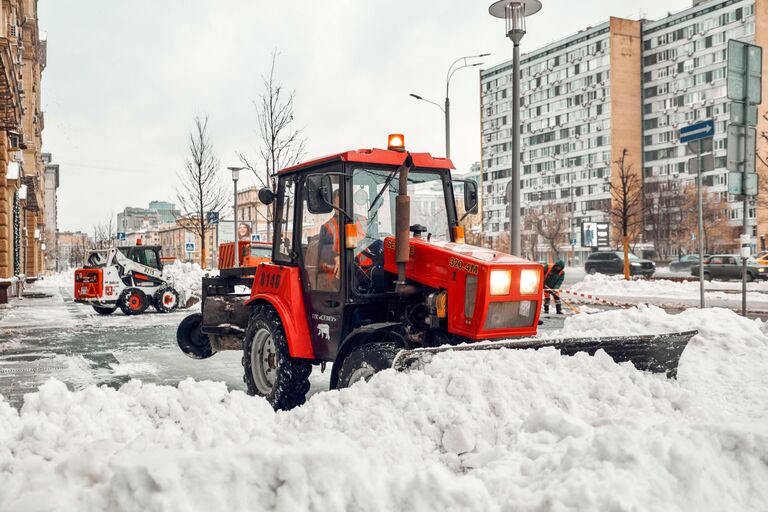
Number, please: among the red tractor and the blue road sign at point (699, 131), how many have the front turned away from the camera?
0

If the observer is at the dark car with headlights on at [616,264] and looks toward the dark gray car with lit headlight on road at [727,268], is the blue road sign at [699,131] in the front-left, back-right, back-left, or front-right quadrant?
front-right

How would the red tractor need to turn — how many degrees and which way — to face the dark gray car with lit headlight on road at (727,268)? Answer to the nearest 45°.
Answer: approximately 90° to its left

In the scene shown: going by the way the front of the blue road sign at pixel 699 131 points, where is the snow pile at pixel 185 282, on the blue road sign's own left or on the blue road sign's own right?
on the blue road sign's own right

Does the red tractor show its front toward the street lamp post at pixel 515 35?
no

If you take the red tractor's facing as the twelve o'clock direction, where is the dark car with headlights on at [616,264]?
The dark car with headlights on is roughly at 8 o'clock from the red tractor.

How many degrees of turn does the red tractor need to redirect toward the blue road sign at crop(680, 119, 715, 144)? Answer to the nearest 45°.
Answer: approximately 90° to its left

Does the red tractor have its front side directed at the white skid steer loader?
no

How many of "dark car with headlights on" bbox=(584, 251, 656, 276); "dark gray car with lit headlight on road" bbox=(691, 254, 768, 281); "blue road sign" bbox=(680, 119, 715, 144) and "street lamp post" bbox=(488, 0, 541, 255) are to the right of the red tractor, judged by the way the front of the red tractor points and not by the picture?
0

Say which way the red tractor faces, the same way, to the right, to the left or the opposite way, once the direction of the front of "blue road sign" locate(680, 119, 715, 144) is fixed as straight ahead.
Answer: to the left

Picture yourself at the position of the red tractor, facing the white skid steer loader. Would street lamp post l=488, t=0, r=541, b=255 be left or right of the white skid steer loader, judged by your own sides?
right

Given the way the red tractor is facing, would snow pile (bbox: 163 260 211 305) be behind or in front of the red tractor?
behind

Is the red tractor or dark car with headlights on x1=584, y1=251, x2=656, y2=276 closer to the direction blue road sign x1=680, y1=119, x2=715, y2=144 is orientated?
the red tractor

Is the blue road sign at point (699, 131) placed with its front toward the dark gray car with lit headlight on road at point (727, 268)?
no

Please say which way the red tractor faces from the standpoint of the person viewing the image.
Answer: facing the viewer and to the right of the viewer

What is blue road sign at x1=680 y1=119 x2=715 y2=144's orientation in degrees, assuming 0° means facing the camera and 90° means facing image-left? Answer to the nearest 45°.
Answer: approximately 45°
